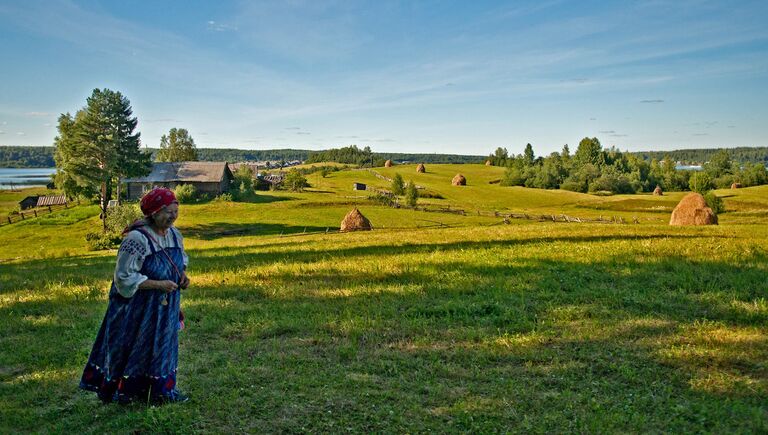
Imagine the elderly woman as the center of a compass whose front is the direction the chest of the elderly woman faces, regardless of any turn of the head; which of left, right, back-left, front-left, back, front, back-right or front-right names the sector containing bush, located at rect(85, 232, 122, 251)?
back-left

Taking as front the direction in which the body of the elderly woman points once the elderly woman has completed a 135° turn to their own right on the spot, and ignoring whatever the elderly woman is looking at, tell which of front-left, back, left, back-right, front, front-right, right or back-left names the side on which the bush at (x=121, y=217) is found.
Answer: right

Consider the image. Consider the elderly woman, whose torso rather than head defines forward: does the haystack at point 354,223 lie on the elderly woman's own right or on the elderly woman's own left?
on the elderly woman's own left

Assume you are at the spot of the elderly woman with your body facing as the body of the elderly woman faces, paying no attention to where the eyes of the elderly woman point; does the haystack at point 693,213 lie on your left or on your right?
on your left

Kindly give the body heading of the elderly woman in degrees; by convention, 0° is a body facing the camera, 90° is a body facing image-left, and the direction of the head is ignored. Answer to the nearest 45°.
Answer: approximately 315°

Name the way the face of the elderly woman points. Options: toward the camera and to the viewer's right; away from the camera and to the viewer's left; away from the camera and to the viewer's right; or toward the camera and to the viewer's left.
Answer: toward the camera and to the viewer's right
